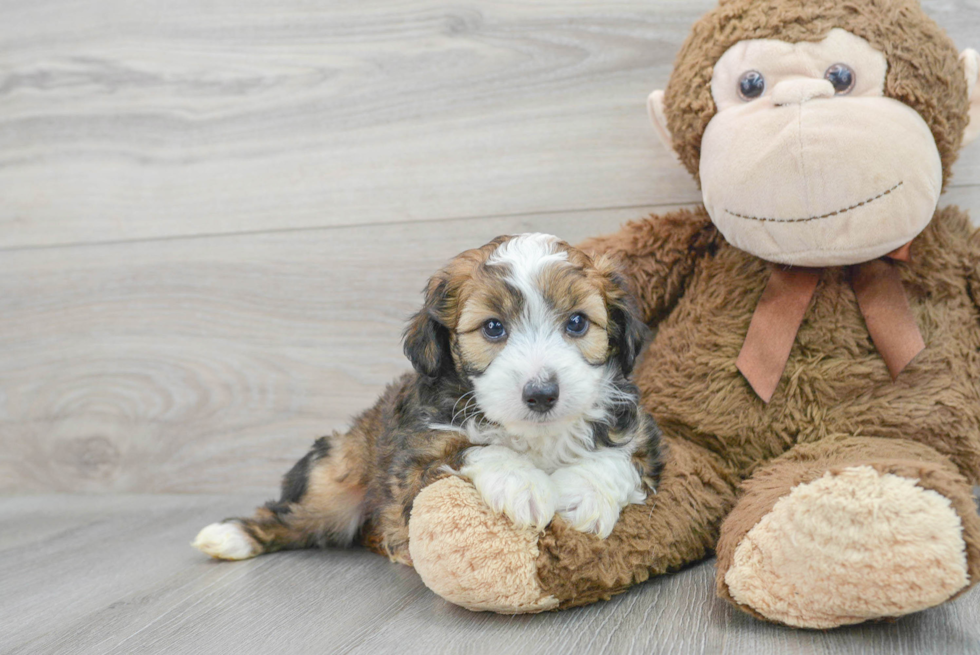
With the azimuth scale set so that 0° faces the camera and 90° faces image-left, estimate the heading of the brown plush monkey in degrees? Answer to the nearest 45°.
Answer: approximately 0°

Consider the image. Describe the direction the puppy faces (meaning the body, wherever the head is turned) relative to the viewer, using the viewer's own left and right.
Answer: facing the viewer and to the right of the viewer
